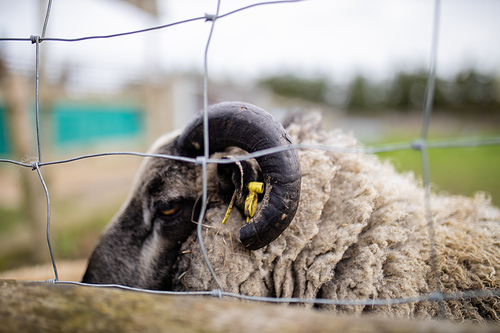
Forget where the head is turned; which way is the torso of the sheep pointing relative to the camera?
to the viewer's left

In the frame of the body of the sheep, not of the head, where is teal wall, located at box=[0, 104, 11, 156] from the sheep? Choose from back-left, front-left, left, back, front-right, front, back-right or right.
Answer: front-right

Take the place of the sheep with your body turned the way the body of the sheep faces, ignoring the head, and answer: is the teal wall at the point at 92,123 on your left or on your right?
on your right
